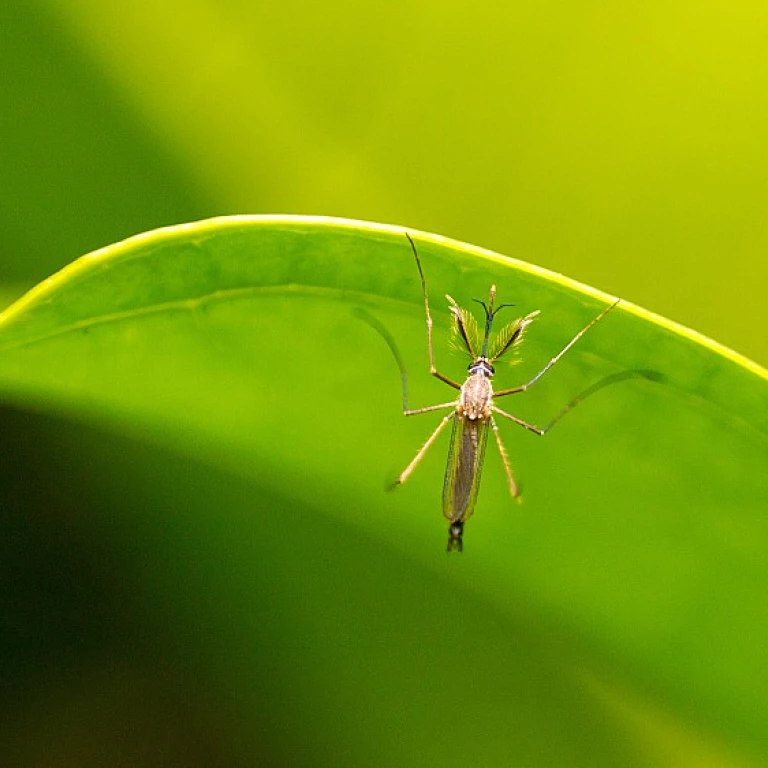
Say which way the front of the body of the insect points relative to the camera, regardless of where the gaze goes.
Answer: away from the camera
